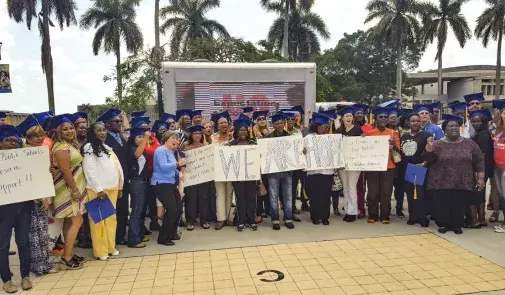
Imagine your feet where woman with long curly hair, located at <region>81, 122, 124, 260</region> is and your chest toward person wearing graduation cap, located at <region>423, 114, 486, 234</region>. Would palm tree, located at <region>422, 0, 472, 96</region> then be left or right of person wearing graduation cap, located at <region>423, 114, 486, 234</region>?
left

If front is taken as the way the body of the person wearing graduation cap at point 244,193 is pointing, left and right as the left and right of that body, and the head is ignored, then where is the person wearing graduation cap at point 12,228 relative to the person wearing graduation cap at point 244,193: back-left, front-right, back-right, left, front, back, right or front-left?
front-right

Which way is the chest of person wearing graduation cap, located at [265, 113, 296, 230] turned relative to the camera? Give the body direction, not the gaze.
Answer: toward the camera

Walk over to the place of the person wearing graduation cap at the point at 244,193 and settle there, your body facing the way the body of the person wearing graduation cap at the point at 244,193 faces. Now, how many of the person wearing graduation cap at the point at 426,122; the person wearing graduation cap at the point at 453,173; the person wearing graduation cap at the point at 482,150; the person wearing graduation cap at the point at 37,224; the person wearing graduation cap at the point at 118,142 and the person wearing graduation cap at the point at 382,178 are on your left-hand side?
4

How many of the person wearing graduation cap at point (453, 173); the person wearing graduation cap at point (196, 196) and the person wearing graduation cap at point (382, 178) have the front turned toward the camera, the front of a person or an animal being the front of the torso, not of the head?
3

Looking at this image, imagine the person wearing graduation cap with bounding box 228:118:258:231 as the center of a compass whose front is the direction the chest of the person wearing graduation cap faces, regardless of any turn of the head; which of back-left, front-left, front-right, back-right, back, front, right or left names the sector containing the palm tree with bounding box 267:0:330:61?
back

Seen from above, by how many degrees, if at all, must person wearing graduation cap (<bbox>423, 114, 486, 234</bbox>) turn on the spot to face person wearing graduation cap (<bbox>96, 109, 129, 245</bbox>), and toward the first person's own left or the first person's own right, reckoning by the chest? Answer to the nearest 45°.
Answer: approximately 45° to the first person's own right

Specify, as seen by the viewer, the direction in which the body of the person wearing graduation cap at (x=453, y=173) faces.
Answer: toward the camera

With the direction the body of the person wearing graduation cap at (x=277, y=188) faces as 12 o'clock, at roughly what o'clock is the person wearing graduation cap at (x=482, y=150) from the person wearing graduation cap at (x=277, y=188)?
the person wearing graduation cap at (x=482, y=150) is roughly at 9 o'clock from the person wearing graduation cap at (x=277, y=188).

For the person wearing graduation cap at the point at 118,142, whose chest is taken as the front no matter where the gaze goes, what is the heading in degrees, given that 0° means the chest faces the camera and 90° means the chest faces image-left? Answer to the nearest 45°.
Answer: approximately 315°

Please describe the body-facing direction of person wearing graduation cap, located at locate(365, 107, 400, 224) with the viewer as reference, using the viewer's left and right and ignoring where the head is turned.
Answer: facing the viewer
